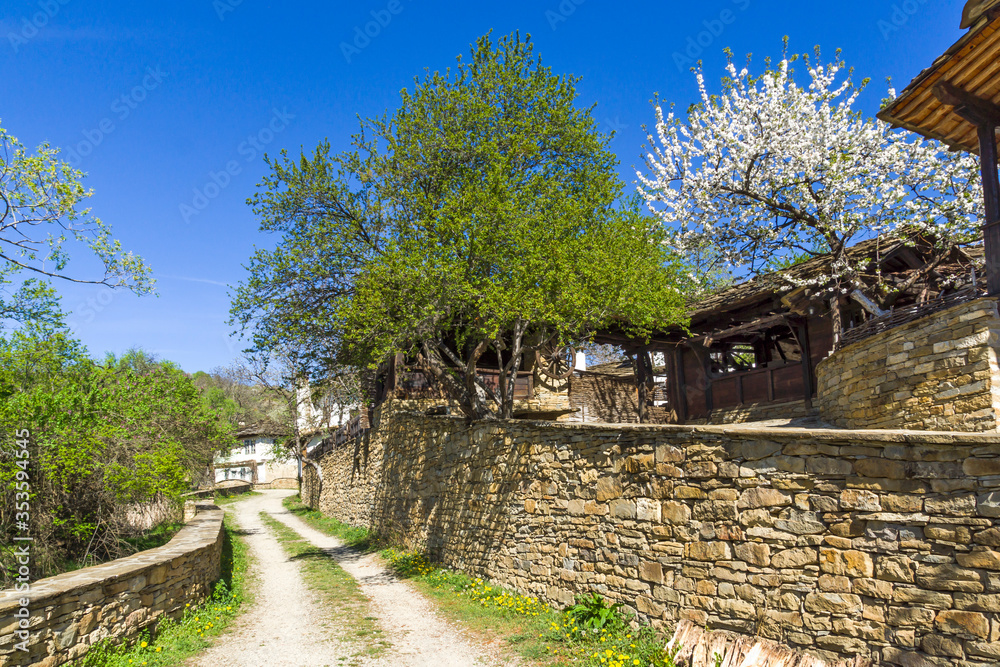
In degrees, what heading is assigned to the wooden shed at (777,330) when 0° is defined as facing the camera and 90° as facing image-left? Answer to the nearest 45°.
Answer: approximately 45°

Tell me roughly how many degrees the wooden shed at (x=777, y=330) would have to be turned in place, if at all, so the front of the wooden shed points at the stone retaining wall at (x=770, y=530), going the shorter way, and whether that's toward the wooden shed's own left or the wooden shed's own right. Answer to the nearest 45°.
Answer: approximately 45° to the wooden shed's own left

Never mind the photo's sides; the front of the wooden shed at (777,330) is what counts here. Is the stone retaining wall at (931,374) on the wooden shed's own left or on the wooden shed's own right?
on the wooden shed's own left

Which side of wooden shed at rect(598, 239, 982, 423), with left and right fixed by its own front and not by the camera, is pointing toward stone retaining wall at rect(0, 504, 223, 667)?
front

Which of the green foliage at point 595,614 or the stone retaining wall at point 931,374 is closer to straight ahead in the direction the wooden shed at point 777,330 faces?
the green foliage

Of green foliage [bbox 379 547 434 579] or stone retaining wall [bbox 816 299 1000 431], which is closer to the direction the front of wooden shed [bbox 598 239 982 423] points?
the green foliage

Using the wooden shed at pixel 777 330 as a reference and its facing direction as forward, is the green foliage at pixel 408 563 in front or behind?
in front

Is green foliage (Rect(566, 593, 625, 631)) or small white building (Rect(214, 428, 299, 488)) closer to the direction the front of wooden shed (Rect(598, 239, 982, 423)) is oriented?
the green foliage
